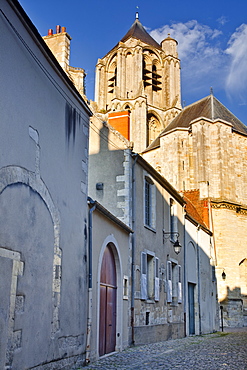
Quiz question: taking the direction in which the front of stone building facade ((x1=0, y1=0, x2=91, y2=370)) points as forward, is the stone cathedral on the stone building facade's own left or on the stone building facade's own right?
on the stone building facade's own left

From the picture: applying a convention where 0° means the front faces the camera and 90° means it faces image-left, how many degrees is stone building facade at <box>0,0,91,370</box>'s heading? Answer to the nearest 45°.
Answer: approximately 315°
